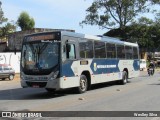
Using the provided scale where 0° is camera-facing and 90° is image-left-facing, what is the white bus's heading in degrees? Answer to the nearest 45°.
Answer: approximately 45°
